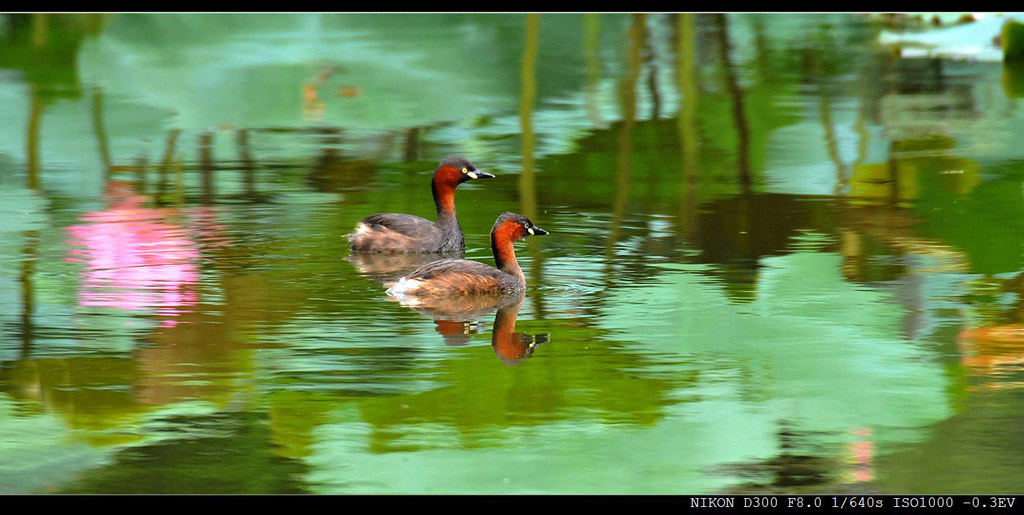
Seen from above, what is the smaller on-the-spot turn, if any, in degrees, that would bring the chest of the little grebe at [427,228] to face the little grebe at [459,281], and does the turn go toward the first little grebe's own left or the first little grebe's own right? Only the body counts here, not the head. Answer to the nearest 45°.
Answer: approximately 90° to the first little grebe's own right

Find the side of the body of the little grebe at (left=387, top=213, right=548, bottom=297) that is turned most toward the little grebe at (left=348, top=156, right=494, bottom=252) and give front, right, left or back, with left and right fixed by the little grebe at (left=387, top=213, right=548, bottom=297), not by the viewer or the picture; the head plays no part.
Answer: left

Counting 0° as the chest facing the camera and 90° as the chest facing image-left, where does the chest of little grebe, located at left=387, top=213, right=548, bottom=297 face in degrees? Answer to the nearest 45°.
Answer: approximately 270°

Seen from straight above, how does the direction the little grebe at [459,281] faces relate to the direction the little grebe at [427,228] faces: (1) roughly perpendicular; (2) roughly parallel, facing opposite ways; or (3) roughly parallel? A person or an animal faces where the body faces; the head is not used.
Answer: roughly parallel

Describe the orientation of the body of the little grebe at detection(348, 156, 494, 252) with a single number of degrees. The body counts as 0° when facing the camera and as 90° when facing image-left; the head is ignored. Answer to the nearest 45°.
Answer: approximately 270°

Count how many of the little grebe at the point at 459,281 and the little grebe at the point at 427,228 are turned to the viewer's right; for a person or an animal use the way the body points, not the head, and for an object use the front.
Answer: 2
